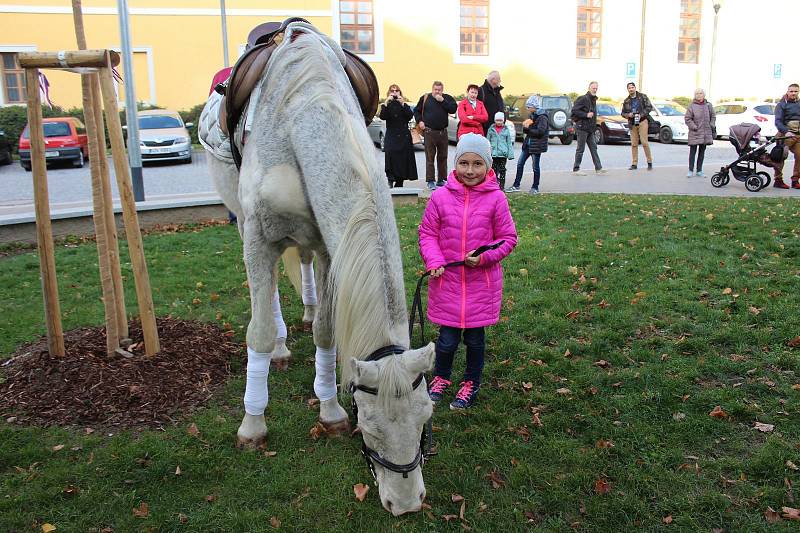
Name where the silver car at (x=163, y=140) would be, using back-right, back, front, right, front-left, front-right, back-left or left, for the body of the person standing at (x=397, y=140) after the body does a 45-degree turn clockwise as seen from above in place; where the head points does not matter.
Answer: right

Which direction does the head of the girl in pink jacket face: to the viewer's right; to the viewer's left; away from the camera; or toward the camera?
toward the camera

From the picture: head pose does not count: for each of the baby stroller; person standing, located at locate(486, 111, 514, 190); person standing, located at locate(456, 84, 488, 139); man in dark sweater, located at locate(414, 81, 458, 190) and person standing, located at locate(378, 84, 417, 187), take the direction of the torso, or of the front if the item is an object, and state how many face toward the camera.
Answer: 4

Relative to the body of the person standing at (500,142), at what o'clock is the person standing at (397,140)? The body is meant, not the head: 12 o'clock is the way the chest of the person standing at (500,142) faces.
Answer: the person standing at (397,140) is roughly at 3 o'clock from the person standing at (500,142).

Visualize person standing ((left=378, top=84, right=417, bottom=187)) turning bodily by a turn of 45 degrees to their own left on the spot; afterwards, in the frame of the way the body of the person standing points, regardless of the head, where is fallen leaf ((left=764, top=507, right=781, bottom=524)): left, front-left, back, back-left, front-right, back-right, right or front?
front-right

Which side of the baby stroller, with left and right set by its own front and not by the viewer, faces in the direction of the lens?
left

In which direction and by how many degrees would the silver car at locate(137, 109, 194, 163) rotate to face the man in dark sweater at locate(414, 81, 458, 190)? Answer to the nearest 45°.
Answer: approximately 45° to its left

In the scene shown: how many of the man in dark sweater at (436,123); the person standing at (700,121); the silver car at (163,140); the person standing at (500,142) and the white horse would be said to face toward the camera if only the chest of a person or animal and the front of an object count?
5

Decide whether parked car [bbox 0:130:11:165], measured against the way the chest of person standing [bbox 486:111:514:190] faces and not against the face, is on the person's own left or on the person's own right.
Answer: on the person's own right

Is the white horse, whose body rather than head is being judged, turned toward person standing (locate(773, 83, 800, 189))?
no

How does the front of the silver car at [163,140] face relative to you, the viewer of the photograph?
facing the viewer

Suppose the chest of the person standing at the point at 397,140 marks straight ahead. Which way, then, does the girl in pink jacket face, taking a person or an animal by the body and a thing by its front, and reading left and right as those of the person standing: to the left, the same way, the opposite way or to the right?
the same way

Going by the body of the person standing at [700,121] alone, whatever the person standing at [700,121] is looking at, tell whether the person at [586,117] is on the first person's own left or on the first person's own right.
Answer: on the first person's own right

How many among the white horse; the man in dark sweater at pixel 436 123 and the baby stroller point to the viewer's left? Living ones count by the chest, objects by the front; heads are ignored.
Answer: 1

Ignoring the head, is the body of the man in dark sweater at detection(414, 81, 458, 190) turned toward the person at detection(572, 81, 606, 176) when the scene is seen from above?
no

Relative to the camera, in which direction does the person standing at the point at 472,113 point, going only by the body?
toward the camera
